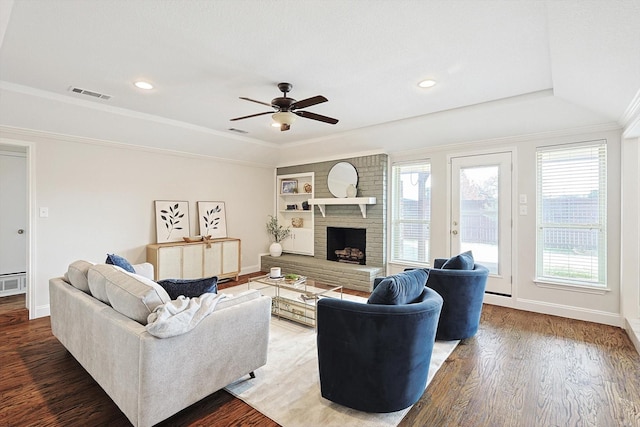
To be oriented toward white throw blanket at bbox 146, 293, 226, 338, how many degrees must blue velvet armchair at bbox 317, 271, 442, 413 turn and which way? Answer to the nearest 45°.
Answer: approximately 45° to its left

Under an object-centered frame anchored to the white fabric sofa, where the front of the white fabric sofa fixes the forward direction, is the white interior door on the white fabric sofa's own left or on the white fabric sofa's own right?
on the white fabric sofa's own left

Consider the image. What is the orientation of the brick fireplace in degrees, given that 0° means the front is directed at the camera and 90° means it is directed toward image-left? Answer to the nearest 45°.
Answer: approximately 45°

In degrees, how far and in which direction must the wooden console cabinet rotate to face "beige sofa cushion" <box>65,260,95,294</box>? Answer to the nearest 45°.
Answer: approximately 45° to its right

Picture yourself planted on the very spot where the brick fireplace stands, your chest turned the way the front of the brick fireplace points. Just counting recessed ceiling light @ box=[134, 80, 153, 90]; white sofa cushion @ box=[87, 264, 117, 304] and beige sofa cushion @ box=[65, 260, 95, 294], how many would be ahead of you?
3

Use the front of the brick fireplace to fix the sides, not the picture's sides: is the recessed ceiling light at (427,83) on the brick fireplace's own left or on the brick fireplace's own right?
on the brick fireplace's own left

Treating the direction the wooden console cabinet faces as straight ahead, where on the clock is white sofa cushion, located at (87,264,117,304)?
The white sofa cushion is roughly at 2 o'clock from the wooden console cabinet.

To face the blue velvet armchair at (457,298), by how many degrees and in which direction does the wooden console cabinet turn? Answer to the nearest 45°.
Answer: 0° — it already faces it

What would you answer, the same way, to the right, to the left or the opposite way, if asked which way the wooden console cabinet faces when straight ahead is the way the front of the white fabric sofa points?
to the right

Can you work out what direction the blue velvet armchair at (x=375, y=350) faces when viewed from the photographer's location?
facing away from the viewer and to the left of the viewer

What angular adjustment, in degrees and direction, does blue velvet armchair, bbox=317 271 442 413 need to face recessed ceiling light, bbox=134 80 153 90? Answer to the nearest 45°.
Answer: approximately 45° to its left

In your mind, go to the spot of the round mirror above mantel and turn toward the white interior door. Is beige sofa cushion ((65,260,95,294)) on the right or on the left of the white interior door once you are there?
left
